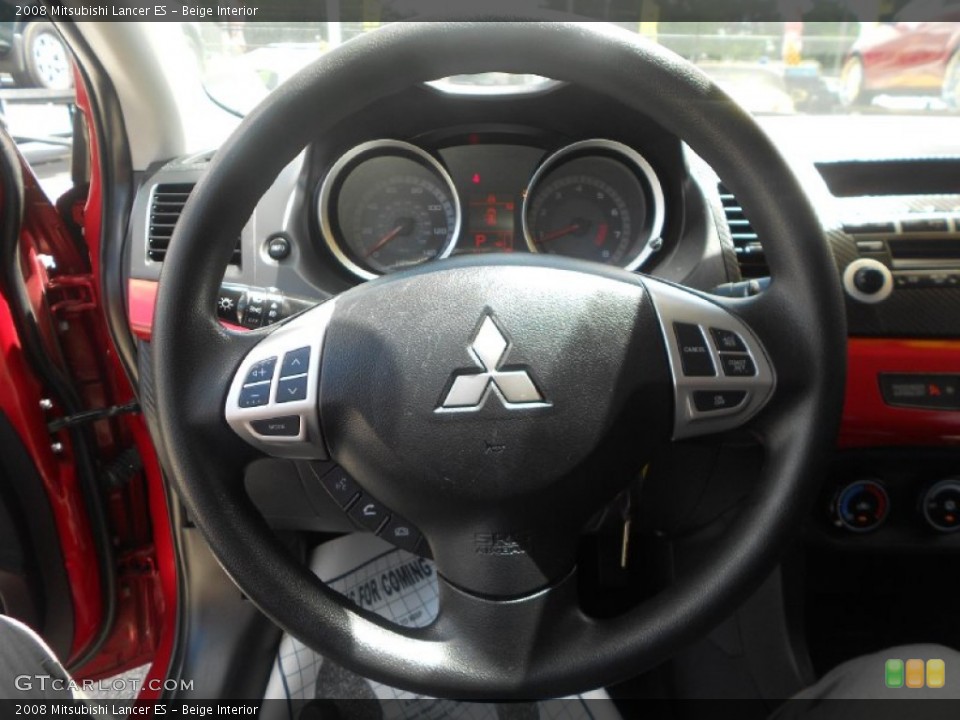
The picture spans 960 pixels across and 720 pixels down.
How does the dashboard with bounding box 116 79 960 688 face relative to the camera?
toward the camera

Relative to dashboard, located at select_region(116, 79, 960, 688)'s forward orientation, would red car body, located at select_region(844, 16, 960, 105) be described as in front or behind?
behind
